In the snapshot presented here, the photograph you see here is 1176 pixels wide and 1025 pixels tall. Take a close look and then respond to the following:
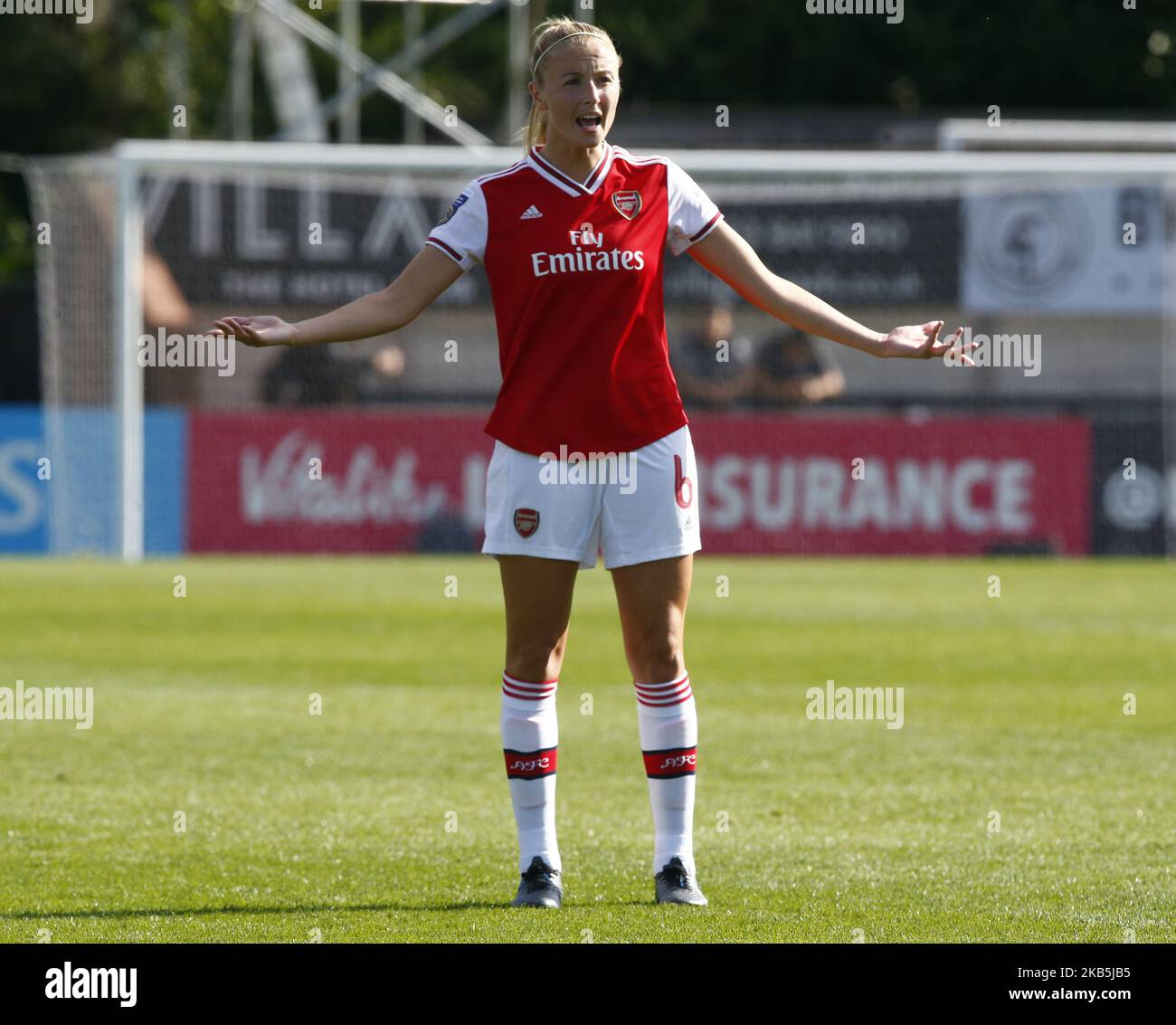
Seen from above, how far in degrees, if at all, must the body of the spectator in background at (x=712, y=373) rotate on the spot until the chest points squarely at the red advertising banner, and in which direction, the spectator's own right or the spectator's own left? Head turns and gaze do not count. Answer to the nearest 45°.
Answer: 0° — they already face it

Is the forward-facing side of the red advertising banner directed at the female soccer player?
yes

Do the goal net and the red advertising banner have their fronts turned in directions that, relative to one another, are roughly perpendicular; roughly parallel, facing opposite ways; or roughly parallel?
roughly parallel

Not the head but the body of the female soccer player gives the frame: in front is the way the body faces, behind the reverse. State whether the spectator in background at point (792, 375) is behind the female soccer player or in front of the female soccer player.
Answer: behind

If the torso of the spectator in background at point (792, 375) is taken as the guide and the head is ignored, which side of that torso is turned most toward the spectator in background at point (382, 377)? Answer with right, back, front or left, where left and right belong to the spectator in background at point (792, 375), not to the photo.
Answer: right

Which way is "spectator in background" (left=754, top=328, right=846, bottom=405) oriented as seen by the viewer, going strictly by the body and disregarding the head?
toward the camera

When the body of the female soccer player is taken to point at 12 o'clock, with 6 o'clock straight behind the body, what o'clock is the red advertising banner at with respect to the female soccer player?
The red advertising banner is roughly at 6 o'clock from the female soccer player.

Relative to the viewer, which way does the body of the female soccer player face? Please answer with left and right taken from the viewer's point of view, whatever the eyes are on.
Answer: facing the viewer

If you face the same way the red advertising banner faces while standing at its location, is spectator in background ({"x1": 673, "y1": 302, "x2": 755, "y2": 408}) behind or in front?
behind

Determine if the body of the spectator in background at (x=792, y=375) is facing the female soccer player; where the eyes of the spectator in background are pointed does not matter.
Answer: yes

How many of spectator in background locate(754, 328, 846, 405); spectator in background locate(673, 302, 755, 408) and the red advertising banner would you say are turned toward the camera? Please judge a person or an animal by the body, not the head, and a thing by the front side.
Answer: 3

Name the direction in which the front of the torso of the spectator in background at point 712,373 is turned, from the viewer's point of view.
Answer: toward the camera

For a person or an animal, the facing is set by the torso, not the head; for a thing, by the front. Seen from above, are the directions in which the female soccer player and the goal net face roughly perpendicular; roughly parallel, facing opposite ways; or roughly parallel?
roughly parallel

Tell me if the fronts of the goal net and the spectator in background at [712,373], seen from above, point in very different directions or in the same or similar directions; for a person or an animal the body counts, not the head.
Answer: same or similar directions

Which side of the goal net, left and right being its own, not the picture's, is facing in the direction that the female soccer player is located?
front
